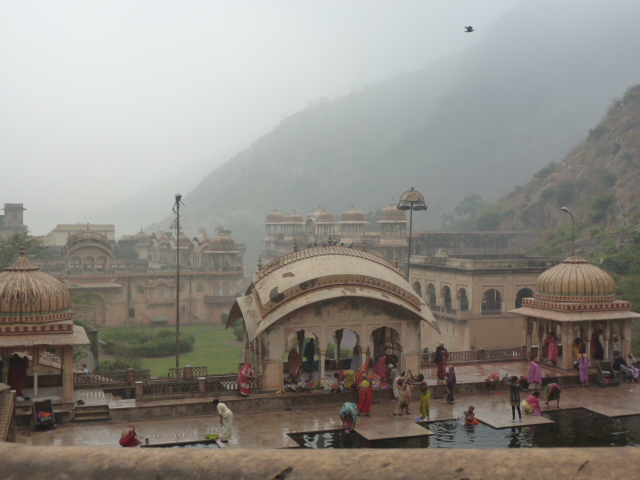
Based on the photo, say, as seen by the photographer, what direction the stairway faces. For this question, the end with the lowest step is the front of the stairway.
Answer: facing the viewer

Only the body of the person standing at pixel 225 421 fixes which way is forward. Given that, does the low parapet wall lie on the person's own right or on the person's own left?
on the person's own left

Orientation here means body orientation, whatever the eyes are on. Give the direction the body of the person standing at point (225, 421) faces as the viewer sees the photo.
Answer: to the viewer's left

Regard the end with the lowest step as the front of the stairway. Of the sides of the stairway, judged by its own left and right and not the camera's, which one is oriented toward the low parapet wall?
front

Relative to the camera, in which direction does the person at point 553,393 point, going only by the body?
toward the camera

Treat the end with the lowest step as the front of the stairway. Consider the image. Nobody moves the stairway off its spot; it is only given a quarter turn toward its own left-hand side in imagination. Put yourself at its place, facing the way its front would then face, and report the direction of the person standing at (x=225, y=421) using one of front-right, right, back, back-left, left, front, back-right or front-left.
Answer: front-right

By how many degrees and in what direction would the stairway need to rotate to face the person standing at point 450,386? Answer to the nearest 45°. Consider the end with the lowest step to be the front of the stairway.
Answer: approximately 90° to its left

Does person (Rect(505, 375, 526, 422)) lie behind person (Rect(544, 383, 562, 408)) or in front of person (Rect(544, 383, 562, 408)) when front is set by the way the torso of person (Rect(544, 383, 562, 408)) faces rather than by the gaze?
in front

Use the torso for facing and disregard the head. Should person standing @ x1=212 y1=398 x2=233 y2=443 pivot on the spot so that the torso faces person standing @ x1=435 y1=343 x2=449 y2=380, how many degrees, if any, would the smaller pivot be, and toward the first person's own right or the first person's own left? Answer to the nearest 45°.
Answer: approximately 135° to the first person's own right

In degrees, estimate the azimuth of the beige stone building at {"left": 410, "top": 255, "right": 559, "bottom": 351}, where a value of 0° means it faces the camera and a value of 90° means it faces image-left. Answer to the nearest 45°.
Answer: approximately 45°
